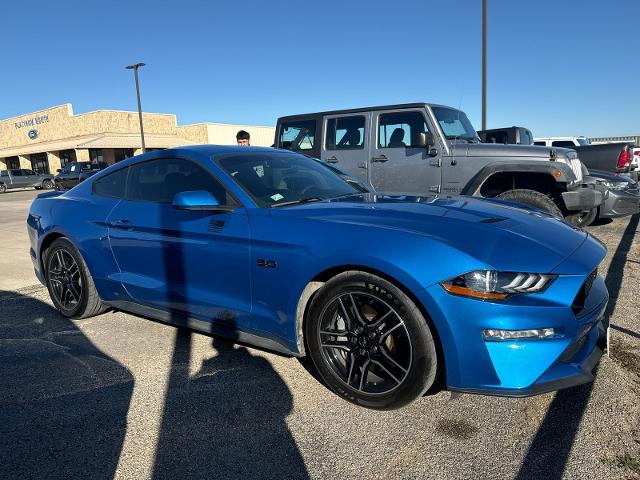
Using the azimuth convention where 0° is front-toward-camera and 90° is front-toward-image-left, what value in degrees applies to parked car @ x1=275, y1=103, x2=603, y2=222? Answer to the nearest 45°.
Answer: approximately 315°

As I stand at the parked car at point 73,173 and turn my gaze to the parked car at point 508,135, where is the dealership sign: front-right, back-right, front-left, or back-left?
back-left

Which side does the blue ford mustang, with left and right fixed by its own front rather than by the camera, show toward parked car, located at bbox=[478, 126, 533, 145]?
left

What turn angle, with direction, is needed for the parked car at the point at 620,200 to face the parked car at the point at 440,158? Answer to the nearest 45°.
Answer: approximately 90° to its right
